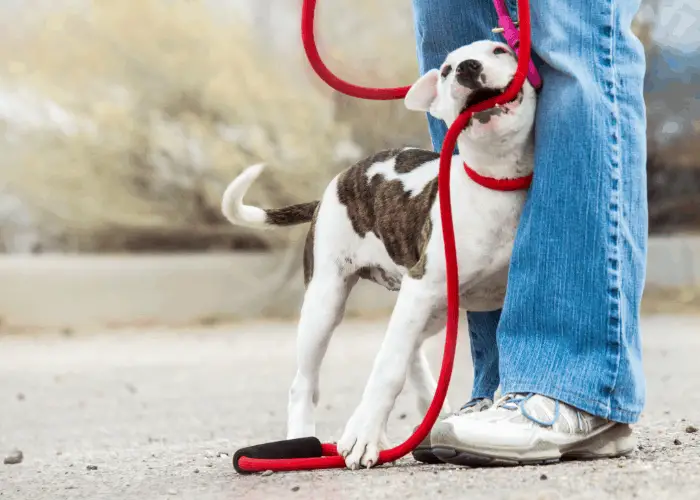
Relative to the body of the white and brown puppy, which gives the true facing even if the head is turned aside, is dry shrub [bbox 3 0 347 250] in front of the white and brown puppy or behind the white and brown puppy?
behind

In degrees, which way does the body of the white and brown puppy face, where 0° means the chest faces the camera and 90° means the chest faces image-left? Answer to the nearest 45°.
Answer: approximately 315°

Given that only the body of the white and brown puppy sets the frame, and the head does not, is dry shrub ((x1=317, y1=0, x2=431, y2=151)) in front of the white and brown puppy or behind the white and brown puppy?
behind
